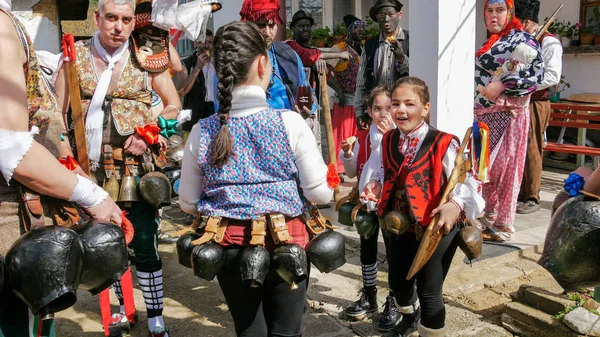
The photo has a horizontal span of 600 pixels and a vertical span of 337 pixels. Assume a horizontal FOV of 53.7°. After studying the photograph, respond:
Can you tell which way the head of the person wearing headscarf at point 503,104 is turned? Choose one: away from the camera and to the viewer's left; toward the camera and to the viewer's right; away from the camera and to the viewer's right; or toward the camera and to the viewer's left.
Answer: toward the camera and to the viewer's left

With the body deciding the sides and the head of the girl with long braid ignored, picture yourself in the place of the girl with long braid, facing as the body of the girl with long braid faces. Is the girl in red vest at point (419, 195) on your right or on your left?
on your right

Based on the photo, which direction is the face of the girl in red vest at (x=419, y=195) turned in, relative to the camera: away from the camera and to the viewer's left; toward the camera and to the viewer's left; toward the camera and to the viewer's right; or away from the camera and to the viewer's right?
toward the camera and to the viewer's left

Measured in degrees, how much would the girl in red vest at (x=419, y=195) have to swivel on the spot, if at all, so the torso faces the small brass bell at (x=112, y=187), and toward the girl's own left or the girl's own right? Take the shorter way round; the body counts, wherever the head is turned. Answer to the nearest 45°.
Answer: approximately 45° to the girl's own right

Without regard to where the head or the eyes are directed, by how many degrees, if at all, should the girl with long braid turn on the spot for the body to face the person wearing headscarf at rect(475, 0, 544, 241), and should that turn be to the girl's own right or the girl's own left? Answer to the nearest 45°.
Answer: approximately 45° to the girl's own right

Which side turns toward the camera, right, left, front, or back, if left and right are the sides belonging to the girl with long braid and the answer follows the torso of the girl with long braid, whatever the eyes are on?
back

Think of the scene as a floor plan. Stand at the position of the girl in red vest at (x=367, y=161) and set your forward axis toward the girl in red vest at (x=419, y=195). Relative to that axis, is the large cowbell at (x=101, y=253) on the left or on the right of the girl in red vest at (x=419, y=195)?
right

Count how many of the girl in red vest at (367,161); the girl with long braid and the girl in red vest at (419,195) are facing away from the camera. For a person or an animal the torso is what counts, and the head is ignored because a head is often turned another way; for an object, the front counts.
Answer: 1

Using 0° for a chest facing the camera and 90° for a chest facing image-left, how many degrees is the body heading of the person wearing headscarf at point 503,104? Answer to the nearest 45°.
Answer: approximately 45°
